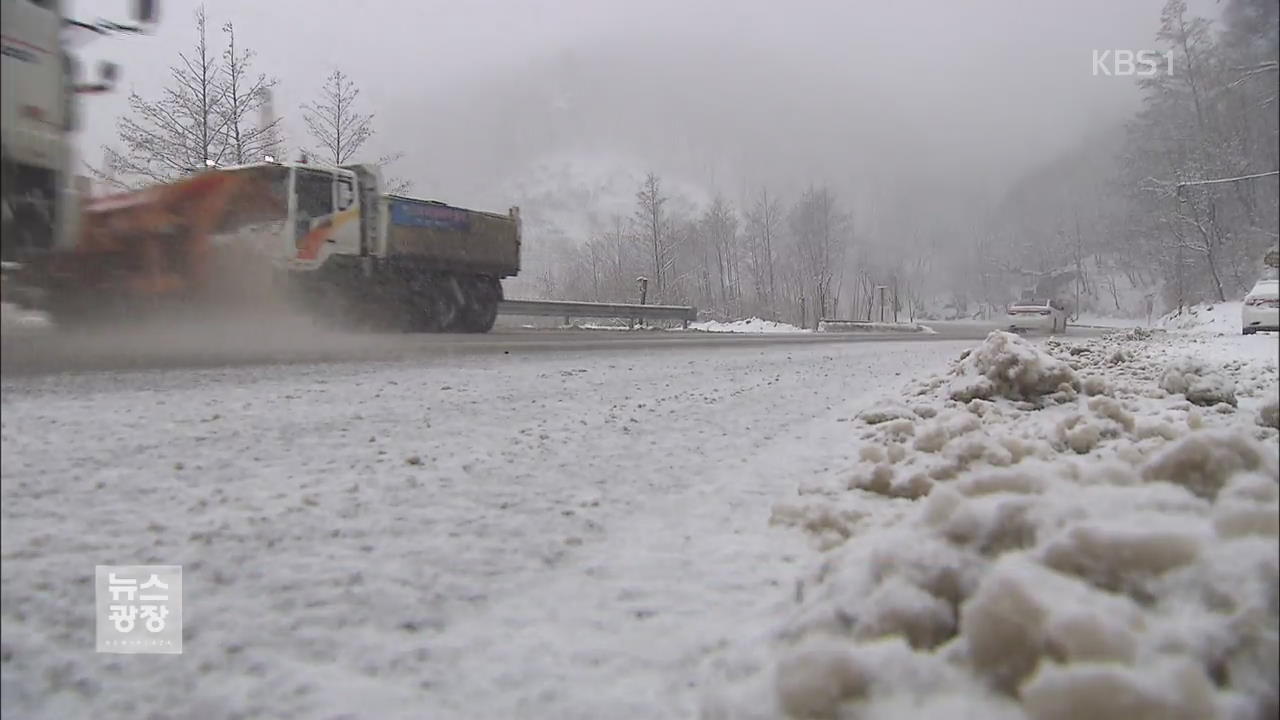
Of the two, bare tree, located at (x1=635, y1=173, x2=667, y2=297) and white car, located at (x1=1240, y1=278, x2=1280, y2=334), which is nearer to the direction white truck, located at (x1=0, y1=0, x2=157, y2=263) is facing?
the bare tree

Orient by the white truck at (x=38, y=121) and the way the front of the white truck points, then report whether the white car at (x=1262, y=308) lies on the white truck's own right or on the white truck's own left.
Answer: on the white truck's own right

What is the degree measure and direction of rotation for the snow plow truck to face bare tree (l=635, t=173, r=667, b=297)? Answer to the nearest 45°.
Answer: approximately 180°

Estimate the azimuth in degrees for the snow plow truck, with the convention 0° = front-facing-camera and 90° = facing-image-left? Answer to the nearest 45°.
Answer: approximately 45°
